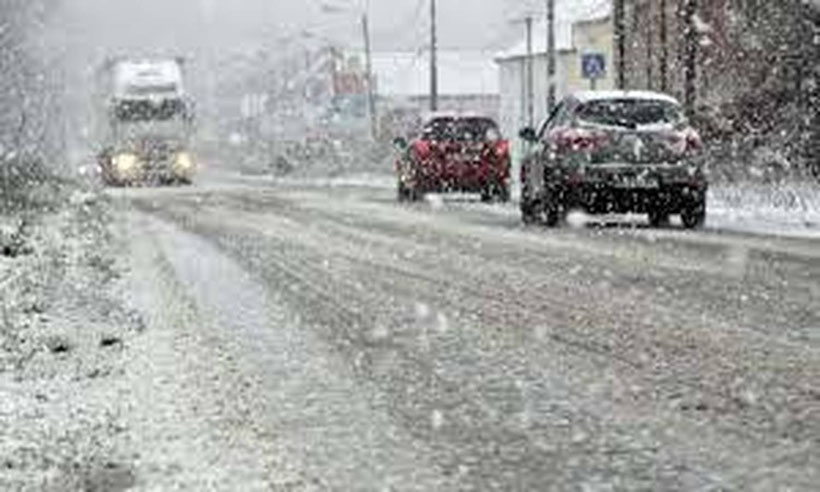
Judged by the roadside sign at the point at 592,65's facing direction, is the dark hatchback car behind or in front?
in front

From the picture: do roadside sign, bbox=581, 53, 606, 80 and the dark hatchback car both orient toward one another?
yes

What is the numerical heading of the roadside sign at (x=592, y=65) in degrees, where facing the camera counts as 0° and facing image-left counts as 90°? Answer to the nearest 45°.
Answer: approximately 0°

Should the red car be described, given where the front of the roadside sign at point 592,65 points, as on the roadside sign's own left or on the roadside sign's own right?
on the roadside sign's own right

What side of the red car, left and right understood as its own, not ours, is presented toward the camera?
back

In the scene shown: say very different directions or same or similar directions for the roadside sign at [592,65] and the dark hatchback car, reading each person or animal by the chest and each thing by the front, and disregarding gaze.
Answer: very different directions

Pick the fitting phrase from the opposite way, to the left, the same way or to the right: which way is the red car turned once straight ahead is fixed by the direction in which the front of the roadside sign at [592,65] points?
the opposite way

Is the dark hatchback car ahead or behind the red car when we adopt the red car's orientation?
behind

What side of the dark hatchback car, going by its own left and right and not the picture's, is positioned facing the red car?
front

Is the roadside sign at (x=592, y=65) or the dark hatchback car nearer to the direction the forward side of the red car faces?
the roadside sign

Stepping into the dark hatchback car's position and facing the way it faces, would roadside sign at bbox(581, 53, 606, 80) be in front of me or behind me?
in front

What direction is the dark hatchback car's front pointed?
away from the camera

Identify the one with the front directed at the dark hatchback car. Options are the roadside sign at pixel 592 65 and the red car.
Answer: the roadside sign

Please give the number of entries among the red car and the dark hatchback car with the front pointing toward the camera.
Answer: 0

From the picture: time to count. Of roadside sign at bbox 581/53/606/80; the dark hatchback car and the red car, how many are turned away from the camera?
2
